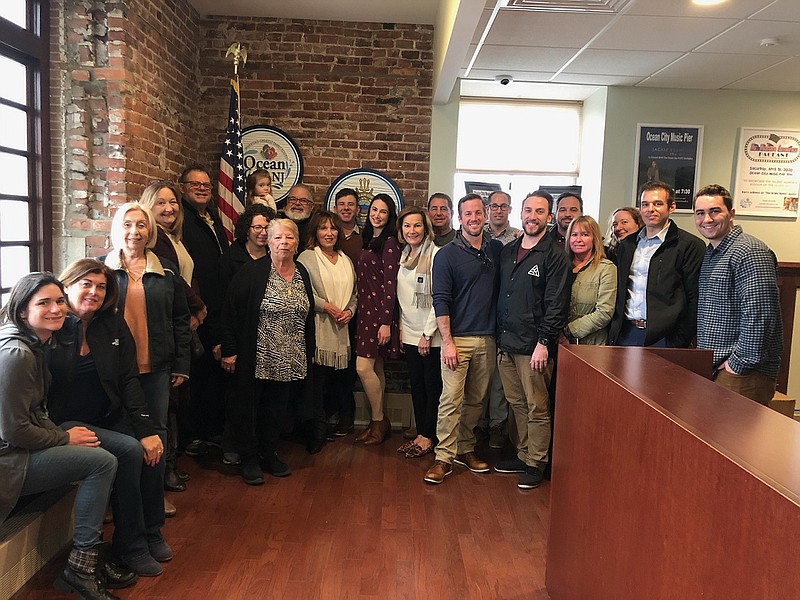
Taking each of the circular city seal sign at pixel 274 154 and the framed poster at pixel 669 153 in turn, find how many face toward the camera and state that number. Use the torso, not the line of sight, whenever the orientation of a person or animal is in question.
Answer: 2

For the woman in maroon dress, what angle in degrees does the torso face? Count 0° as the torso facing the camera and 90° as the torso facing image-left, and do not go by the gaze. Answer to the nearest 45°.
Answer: approximately 45°

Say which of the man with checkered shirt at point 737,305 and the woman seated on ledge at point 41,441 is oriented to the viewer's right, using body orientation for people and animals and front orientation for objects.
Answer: the woman seated on ledge
